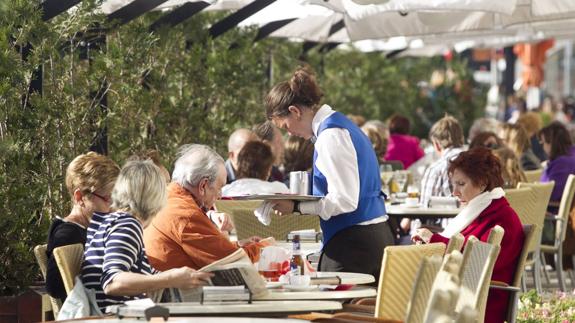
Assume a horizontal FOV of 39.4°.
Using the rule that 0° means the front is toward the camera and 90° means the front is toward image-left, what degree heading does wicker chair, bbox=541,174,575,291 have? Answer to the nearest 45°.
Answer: approximately 90°

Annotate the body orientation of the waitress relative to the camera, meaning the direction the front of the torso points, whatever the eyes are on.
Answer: to the viewer's left

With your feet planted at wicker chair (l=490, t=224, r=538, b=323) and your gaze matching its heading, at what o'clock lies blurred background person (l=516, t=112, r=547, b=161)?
The blurred background person is roughly at 3 o'clock from the wicker chair.

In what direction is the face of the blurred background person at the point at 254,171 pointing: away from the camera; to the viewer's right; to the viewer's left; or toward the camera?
away from the camera

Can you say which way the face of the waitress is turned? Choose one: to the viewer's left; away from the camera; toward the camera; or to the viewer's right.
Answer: to the viewer's left

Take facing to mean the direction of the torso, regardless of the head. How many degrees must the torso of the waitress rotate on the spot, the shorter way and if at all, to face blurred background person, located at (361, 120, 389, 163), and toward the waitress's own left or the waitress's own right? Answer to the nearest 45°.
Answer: approximately 90° to the waitress's own right

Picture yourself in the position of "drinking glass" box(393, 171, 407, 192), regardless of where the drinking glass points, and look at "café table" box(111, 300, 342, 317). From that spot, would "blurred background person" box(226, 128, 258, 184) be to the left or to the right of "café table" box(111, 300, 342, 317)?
right

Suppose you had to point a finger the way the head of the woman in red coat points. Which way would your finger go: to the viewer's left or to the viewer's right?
to the viewer's left

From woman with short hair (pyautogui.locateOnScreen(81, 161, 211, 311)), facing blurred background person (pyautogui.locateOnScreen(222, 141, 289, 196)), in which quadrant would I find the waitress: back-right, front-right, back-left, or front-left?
front-right
